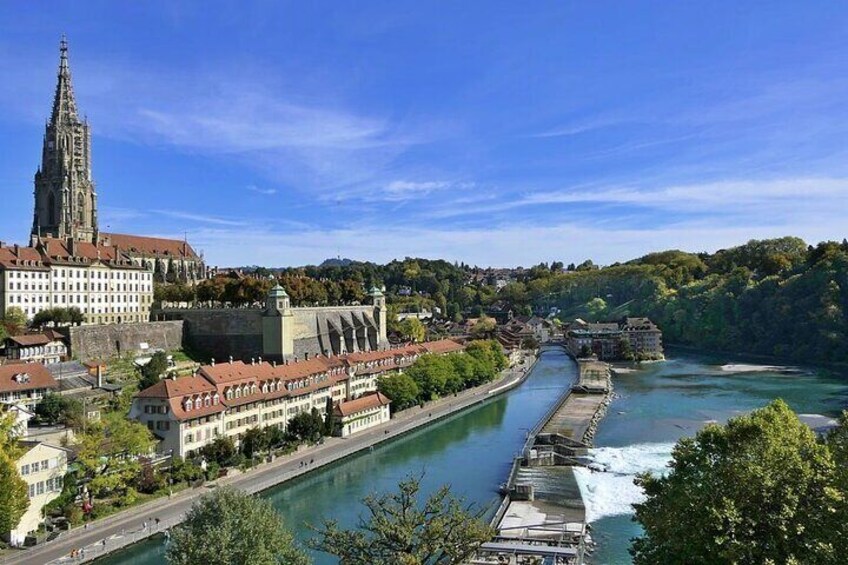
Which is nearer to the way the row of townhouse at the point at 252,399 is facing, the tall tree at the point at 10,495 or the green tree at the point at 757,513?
the green tree

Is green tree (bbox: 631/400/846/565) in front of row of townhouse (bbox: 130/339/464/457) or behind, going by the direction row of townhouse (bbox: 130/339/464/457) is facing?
in front

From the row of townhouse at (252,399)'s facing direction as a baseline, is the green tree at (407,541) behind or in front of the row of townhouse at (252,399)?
in front

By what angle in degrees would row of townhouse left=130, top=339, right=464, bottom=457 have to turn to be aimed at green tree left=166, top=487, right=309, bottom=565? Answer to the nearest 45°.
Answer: approximately 45° to its right

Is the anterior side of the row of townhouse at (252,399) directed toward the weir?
yes

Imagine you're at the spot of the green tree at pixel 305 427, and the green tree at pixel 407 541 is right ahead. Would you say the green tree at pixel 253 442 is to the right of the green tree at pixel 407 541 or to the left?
right

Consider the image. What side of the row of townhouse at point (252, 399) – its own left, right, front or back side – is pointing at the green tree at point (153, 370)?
back

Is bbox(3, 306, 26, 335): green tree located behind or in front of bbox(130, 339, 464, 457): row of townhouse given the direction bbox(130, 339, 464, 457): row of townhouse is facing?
behind

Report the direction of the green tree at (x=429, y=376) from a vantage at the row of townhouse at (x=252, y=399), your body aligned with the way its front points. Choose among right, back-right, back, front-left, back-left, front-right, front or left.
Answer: left

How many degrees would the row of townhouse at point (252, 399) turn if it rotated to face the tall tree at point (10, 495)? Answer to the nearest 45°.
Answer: approximately 90° to its right

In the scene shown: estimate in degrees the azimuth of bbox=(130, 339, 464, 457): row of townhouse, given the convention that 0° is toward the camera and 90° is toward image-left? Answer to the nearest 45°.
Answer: approximately 315°

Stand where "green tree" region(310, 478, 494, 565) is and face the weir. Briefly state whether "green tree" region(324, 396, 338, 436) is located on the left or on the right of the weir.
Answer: left
